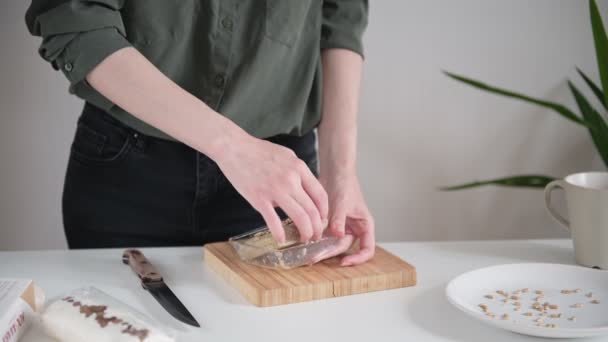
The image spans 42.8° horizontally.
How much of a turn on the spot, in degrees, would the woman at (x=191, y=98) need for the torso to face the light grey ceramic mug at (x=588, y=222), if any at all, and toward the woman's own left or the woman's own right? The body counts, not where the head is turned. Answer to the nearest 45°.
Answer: approximately 45° to the woman's own left

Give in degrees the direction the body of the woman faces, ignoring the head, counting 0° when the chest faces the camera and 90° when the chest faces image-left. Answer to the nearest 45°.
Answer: approximately 0°

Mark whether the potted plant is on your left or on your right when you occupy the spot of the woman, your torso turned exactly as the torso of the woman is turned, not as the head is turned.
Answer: on your left
